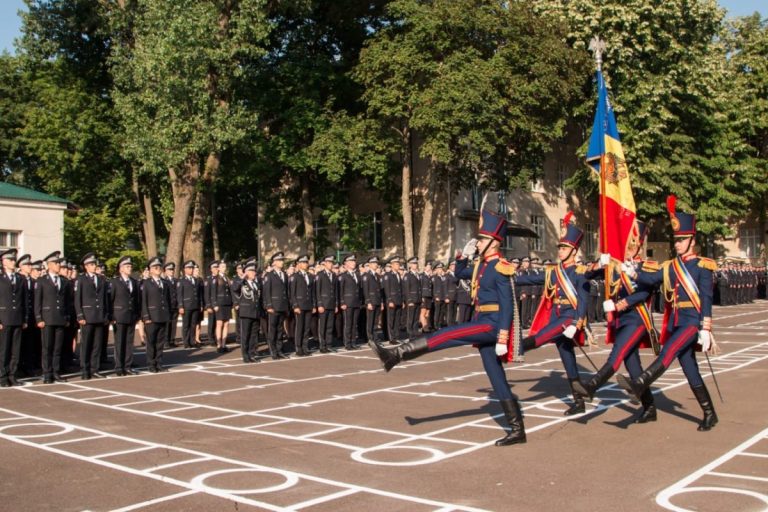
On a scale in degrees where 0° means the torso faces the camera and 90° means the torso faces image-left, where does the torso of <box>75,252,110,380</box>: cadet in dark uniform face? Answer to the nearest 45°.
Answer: approximately 315°

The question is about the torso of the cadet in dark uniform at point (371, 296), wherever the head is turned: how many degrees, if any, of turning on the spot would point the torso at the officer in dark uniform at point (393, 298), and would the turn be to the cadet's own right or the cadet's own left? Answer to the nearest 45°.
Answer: approximately 90° to the cadet's own left

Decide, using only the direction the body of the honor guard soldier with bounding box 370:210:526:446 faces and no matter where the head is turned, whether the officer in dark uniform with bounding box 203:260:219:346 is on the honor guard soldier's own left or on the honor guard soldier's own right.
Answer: on the honor guard soldier's own right

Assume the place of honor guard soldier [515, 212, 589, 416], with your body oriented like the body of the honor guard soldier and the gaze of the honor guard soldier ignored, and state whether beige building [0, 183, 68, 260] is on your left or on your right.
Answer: on your right

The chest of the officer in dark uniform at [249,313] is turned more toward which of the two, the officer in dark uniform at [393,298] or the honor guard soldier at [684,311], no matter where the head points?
the honor guard soldier

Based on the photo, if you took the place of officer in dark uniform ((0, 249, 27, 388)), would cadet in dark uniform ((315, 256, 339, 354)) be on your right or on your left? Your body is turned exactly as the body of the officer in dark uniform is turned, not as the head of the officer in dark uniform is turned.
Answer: on your left

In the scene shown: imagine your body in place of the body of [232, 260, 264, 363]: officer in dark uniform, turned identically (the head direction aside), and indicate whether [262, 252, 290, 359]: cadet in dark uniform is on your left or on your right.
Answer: on your left

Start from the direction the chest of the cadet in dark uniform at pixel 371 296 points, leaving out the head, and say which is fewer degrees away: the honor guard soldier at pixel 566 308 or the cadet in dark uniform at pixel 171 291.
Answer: the honor guard soldier

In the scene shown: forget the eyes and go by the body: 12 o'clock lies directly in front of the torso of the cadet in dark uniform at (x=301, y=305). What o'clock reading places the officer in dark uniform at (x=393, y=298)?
The officer in dark uniform is roughly at 9 o'clock from the cadet in dark uniform.
